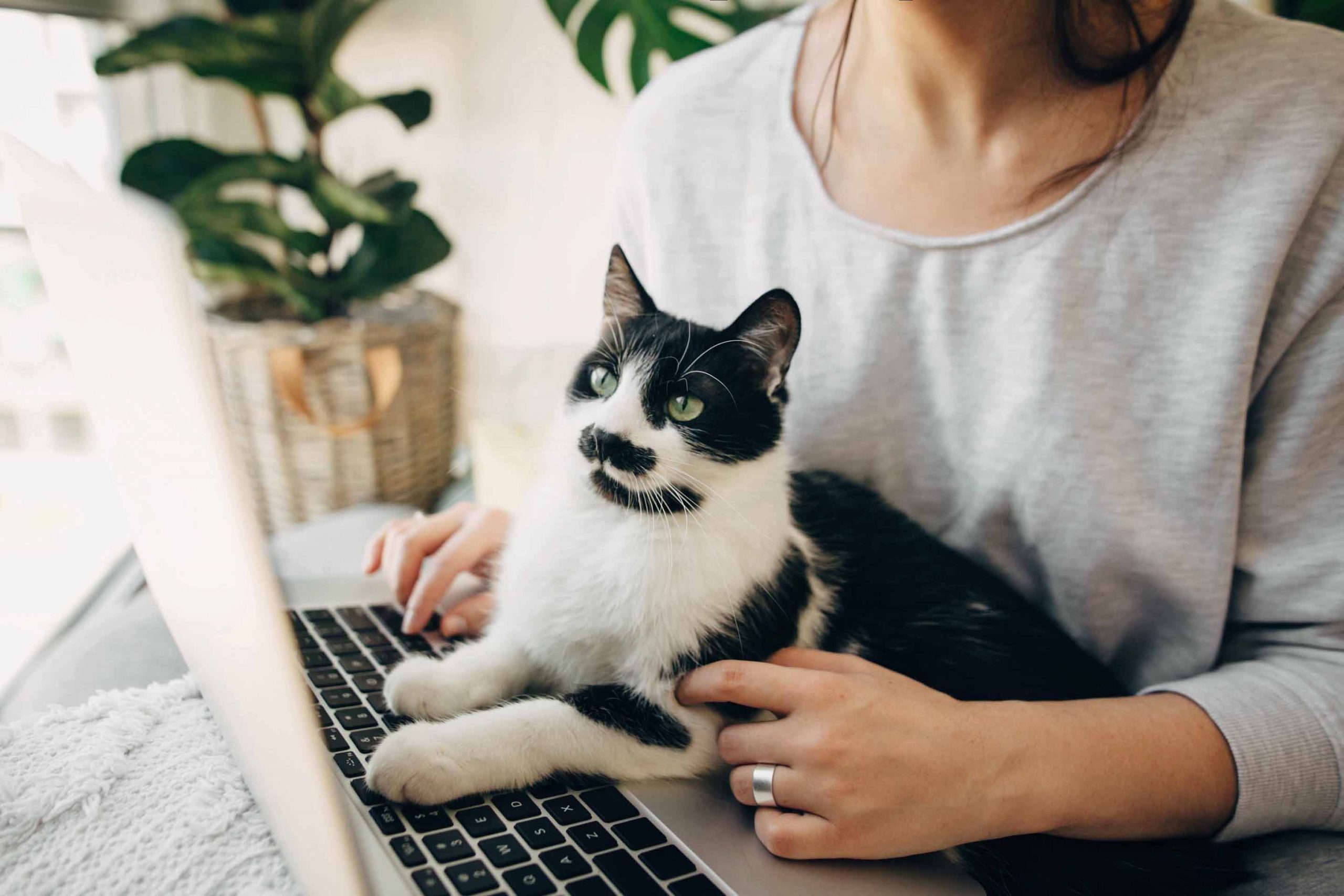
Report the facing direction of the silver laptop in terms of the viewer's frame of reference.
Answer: facing away from the viewer and to the right of the viewer

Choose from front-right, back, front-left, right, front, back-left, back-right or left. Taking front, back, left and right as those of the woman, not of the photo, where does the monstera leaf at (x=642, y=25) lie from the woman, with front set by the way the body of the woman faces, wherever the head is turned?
right

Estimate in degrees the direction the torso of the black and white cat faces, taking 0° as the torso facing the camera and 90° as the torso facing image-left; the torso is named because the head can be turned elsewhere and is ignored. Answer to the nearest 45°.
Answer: approximately 45°

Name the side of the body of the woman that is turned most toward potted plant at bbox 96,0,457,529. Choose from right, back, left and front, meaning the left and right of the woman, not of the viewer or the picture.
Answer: right

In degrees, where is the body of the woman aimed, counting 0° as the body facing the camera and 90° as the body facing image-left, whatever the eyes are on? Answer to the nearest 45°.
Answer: approximately 45°

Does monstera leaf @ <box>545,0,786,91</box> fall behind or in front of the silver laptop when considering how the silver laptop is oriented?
in front

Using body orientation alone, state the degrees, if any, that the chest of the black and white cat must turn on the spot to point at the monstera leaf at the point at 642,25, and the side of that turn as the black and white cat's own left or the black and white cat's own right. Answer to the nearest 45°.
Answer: approximately 135° to the black and white cat's own right

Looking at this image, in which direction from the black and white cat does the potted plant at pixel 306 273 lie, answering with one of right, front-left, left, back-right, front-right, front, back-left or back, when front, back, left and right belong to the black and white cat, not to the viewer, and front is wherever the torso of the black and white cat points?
right
